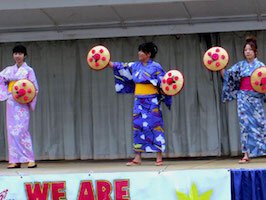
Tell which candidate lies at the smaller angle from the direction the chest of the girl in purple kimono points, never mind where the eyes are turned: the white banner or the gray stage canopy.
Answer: the white banner

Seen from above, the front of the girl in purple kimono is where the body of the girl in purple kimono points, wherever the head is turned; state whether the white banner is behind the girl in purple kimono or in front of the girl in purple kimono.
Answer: in front

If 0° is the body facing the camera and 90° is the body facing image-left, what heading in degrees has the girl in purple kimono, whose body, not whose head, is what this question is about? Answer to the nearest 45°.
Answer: approximately 0°

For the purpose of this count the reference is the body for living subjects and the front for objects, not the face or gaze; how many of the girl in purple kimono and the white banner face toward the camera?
2

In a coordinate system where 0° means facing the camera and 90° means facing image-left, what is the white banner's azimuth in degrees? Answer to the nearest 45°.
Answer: approximately 0°

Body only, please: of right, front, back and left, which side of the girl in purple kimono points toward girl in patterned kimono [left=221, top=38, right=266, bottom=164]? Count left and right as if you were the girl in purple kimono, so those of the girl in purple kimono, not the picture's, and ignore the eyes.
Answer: left

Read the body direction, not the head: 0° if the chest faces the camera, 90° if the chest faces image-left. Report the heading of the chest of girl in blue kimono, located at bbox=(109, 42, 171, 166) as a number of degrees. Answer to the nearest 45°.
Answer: approximately 45°
